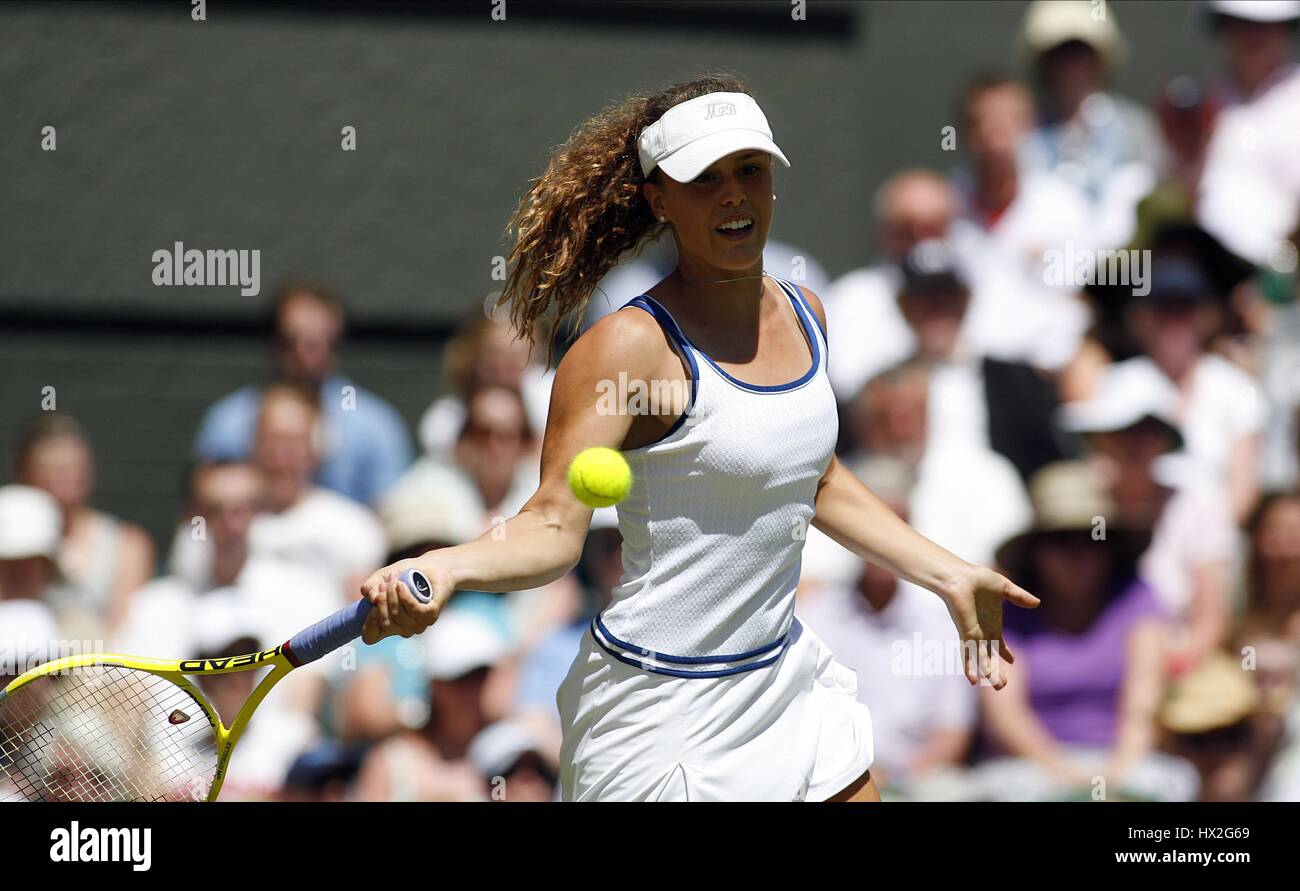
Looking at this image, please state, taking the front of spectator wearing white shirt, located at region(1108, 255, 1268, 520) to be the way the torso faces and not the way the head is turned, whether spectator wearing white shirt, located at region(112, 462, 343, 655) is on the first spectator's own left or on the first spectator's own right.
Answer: on the first spectator's own right

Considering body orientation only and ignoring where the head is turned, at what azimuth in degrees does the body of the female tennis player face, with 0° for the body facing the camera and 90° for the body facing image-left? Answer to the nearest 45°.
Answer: approximately 315°

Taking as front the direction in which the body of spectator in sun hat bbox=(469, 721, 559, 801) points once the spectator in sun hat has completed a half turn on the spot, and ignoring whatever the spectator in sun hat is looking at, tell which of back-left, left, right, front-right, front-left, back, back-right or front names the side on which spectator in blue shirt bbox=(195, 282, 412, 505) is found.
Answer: front-left

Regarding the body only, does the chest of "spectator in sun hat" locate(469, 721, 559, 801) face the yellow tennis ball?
yes

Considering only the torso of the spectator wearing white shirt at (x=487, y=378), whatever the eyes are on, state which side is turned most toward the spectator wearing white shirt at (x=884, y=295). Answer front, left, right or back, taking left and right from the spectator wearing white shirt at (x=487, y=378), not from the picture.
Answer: left

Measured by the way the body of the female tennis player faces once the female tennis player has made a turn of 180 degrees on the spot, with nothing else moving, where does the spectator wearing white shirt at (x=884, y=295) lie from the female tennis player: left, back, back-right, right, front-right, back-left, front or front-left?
front-right
